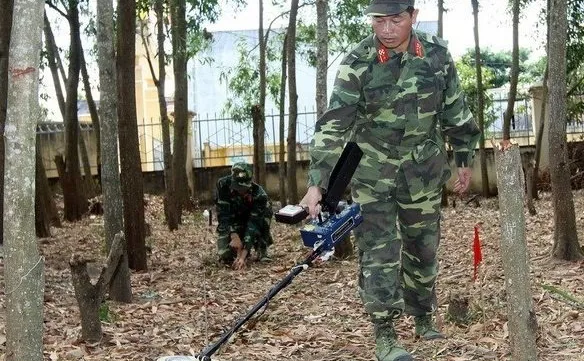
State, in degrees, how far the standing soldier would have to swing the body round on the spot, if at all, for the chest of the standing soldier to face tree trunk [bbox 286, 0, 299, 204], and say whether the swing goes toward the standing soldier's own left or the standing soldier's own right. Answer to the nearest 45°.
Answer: approximately 180°

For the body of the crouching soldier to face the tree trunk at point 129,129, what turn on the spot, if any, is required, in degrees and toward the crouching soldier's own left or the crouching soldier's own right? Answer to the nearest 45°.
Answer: approximately 45° to the crouching soldier's own right

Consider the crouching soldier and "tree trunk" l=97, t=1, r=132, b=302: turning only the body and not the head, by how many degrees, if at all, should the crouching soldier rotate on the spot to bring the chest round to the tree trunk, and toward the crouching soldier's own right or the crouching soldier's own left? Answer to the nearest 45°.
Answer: approximately 45° to the crouching soldier's own right

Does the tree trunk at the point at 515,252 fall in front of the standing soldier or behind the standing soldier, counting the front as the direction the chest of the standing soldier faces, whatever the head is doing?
in front

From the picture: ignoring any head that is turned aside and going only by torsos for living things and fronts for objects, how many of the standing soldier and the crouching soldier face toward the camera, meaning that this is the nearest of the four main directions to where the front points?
2

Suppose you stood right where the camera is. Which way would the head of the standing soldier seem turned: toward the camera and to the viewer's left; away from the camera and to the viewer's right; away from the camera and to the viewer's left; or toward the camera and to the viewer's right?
toward the camera and to the viewer's left

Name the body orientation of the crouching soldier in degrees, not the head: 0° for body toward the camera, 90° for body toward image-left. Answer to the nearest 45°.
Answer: approximately 0°

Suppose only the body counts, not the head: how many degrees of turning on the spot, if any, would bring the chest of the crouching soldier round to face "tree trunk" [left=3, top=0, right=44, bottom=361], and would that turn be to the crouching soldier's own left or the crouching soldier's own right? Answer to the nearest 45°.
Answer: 0° — they already face it

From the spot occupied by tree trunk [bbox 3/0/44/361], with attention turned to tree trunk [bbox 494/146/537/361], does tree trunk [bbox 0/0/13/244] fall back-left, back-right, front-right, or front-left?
back-left

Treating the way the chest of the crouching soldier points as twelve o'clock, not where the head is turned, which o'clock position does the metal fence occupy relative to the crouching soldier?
The metal fence is roughly at 6 o'clock from the crouching soldier.

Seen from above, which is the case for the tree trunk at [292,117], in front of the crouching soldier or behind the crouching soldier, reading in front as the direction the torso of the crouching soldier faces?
behind

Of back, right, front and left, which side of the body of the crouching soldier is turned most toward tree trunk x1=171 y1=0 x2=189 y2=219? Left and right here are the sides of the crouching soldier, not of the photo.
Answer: back

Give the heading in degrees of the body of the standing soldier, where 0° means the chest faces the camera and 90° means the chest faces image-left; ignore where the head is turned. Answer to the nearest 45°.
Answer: approximately 0°
